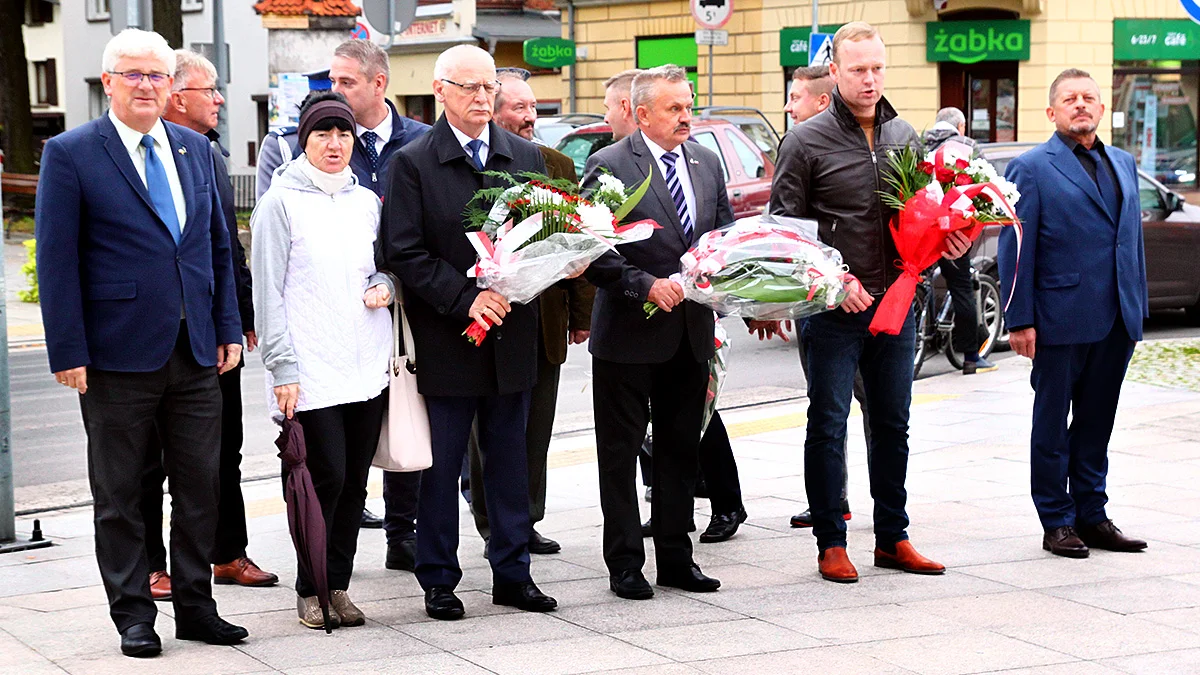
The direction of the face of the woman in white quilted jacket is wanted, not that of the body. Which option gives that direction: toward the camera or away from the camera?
toward the camera

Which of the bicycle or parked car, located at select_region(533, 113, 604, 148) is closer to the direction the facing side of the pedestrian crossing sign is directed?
the bicycle

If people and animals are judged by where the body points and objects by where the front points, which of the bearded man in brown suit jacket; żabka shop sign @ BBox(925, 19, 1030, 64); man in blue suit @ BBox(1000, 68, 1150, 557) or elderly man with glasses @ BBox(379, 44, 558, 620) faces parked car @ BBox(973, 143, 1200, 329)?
the żabka shop sign

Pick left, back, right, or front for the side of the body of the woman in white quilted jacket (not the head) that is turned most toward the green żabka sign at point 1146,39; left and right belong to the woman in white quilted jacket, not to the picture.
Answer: left

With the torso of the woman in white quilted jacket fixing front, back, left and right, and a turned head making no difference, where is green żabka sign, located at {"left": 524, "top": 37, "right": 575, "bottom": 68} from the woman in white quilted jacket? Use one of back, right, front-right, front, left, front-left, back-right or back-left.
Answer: back-left

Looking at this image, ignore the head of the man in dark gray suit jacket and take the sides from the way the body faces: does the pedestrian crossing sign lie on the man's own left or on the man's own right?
on the man's own left

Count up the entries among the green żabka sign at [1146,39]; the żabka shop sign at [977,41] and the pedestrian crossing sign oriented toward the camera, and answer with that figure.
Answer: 3

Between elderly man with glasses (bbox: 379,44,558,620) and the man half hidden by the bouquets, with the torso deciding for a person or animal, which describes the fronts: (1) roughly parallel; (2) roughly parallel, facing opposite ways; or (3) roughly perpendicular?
roughly parallel

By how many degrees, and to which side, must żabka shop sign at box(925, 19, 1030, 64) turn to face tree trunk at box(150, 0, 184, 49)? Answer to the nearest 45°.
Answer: approximately 45° to its right

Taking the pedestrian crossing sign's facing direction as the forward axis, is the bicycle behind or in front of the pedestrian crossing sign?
in front

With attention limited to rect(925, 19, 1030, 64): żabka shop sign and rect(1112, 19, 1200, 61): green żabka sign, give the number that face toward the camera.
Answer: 2

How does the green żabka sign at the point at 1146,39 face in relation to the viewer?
toward the camera

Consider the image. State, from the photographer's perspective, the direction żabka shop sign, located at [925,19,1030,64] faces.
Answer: facing the viewer

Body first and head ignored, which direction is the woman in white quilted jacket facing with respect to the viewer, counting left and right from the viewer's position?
facing the viewer and to the right of the viewer

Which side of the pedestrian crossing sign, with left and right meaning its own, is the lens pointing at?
front
